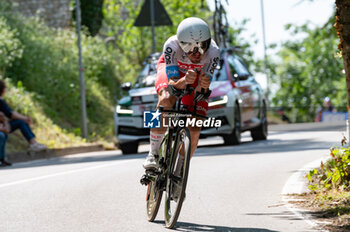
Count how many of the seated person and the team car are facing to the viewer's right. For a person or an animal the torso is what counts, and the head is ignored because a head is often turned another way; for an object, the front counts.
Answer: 1

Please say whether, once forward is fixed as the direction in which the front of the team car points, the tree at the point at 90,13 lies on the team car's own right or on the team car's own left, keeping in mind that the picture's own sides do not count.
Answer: on the team car's own right

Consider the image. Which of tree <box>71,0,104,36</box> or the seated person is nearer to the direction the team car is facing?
the seated person

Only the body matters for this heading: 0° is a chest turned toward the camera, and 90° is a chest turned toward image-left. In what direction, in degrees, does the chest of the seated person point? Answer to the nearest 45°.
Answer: approximately 270°

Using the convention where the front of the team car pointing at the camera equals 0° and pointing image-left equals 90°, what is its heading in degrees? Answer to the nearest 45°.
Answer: approximately 45°
